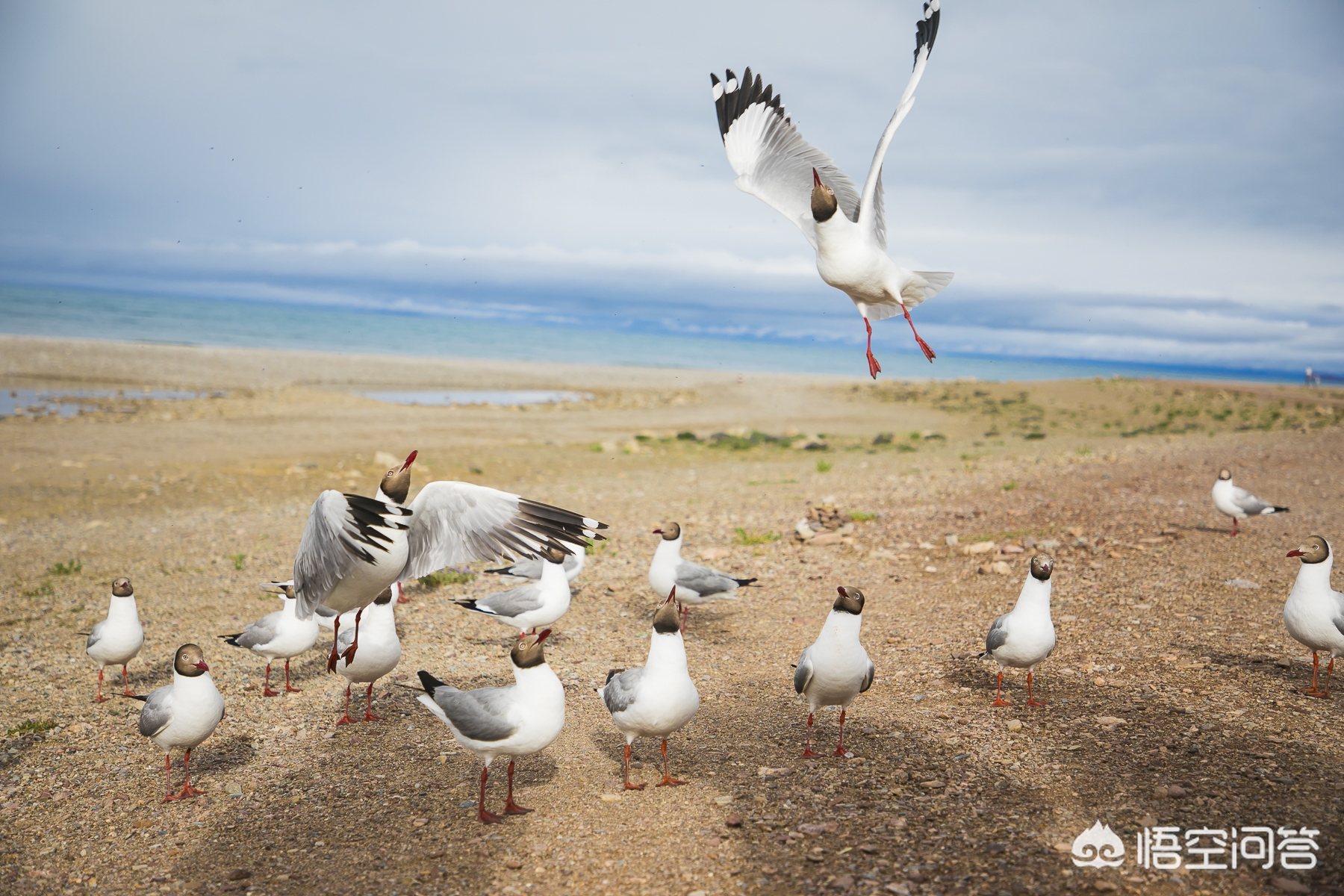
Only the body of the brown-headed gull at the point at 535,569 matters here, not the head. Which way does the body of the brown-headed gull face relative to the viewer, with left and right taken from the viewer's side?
facing to the right of the viewer

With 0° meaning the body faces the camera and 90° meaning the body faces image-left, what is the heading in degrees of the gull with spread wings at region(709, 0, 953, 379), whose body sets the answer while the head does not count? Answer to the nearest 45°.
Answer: approximately 45°

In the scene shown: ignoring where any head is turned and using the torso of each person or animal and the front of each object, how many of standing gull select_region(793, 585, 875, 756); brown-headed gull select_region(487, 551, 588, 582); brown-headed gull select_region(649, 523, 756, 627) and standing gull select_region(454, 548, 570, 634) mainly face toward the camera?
1

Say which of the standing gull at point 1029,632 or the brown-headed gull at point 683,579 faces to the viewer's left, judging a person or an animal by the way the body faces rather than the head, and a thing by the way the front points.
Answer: the brown-headed gull

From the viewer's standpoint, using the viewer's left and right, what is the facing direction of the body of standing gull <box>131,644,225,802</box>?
facing the viewer and to the right of the viewer

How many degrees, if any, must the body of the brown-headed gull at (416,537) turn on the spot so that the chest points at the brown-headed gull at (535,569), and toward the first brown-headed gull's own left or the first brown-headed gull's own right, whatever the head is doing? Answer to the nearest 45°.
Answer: approximately 135° to the first brown-headed gull's own left

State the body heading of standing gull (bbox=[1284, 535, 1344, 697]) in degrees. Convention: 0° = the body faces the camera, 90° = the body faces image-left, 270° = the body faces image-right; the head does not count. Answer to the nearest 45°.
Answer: approximately 45°

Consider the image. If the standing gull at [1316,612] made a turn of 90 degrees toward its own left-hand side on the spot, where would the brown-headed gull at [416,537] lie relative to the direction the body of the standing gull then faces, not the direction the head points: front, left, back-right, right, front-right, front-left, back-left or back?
right

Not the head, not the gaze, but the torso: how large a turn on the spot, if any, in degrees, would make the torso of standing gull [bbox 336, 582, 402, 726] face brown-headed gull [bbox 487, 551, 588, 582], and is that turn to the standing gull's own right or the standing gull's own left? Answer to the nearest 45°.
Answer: approximately 90° to the standing gull's own left

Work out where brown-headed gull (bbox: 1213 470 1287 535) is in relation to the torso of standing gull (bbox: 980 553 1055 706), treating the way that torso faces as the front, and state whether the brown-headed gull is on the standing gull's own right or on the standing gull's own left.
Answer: on the standing gull's own left

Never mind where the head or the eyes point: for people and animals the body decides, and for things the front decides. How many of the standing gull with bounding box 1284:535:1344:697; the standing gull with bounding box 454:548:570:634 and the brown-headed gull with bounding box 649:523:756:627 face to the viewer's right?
1

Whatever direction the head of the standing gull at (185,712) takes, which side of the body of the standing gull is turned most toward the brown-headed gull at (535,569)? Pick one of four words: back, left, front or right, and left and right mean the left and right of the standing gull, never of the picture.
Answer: left

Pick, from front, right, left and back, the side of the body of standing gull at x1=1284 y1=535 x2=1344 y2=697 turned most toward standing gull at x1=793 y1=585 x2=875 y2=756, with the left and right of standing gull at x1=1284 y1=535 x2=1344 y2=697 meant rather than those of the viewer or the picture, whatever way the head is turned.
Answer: front

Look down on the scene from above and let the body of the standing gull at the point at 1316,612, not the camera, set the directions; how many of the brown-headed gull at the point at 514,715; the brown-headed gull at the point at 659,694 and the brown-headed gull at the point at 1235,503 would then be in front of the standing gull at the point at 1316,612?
2

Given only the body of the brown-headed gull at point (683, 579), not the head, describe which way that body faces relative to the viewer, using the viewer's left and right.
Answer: facing to the left of the viewer
